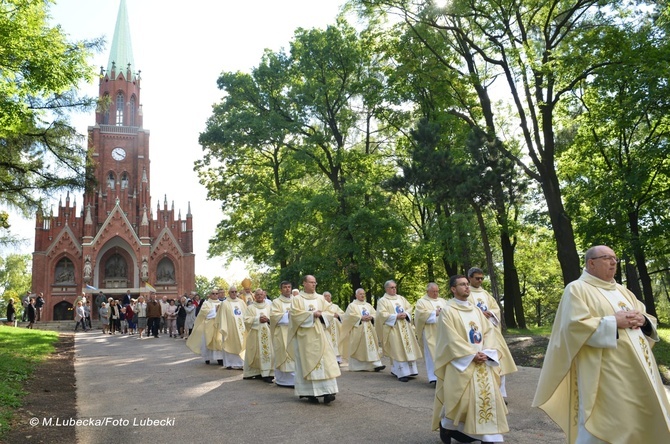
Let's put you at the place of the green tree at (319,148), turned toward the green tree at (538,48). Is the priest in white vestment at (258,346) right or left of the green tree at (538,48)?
right

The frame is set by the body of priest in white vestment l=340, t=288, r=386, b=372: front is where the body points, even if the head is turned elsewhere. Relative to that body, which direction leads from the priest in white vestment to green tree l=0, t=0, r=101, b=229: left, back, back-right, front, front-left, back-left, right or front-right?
back-right

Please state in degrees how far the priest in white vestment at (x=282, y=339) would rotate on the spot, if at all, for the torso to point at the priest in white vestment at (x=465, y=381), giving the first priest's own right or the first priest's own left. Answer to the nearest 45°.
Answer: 0° — they already face them

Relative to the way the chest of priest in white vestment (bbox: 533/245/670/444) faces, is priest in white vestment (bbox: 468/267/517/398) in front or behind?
behind

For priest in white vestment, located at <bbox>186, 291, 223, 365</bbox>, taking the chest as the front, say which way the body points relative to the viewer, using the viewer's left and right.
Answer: facing the viewer and to the right of the viewer

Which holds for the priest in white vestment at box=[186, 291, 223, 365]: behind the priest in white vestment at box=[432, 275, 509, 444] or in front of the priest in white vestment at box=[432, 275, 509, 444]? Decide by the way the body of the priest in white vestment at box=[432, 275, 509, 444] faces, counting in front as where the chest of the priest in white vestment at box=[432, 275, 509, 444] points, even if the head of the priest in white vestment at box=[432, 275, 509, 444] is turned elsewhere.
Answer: behind

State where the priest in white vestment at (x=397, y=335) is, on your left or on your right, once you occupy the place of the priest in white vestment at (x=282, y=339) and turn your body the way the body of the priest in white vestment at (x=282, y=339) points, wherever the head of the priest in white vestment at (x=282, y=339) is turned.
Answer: on your left

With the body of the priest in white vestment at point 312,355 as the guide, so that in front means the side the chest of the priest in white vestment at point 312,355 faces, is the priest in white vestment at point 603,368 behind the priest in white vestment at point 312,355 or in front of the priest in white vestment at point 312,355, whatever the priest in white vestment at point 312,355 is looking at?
in front

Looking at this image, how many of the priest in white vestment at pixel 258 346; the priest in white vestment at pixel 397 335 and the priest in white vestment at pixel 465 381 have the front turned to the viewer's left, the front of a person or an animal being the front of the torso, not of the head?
0

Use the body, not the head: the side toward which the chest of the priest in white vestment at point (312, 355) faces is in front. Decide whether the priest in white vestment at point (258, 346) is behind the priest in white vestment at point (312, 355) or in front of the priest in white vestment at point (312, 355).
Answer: behind

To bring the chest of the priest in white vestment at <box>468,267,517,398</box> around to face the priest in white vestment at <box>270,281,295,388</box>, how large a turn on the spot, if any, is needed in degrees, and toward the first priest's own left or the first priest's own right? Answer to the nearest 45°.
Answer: approximately 135° to the first priest's own right

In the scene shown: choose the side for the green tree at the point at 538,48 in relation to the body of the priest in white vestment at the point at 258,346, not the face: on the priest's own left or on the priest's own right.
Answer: on the priest's own left
